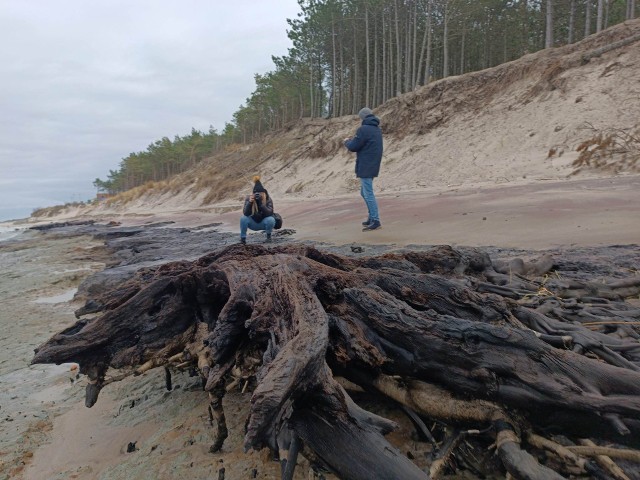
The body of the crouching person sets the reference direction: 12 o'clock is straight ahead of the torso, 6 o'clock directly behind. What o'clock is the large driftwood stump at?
The large driftwood stump is roughly at 12 o'clock from the crouching person.

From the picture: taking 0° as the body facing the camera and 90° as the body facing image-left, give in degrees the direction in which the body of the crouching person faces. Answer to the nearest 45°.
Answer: approximately 0°

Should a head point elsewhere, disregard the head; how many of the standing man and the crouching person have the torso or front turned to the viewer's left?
1

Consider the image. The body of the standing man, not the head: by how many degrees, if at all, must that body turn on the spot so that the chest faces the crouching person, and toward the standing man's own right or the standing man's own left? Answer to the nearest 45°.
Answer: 0° — they already face them

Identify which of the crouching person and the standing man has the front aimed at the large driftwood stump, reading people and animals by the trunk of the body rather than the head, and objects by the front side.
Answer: the crouching person

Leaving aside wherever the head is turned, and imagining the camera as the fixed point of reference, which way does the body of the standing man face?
to the viewer's left

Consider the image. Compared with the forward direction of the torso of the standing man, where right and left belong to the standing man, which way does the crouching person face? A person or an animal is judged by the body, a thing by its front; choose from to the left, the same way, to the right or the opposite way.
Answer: to the left

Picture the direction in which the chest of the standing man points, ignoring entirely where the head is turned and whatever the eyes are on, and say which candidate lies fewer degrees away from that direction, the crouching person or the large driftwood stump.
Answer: the crouching person

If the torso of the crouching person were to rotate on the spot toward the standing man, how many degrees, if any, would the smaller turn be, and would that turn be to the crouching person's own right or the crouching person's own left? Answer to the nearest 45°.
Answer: approximately 90° to the crouching person's own left

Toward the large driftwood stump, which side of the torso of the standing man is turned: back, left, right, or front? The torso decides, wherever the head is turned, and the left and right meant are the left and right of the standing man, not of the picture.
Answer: left
